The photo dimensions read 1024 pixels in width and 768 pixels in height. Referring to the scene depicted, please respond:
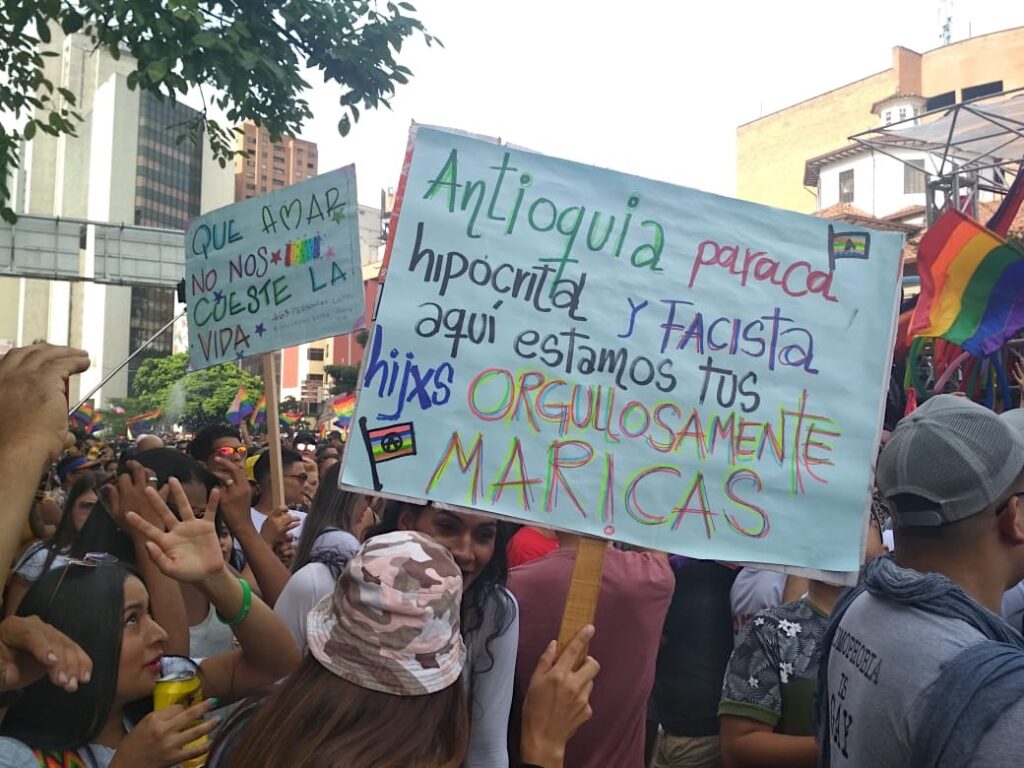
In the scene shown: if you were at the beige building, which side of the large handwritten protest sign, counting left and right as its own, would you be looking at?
back

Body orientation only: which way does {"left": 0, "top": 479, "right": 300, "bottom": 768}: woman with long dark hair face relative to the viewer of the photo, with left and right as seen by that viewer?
facing to the right of the viewer

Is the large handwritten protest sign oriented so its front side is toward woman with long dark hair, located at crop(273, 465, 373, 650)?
no

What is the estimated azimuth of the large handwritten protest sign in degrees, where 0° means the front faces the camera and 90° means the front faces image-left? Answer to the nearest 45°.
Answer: approximately 0°

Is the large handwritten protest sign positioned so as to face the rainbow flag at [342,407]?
no

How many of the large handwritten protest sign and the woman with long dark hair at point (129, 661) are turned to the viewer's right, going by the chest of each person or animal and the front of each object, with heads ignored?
1

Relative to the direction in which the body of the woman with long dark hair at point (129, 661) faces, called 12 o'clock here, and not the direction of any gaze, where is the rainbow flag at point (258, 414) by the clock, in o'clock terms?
The rainbow flag is roughly at 9 o'clock from the woman with long dark hair.

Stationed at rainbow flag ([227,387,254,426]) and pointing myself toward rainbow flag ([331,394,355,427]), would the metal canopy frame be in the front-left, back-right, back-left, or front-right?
front-right

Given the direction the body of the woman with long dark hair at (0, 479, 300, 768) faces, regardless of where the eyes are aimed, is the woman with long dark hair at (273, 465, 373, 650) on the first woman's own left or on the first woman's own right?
on the first woman's own left

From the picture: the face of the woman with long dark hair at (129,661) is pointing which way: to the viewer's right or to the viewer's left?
to the viewer's right
